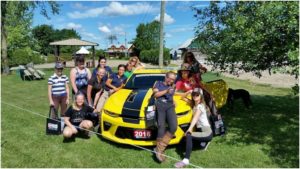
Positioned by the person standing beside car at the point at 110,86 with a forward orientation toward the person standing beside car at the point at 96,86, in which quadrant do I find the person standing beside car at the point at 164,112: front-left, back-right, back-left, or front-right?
back-left

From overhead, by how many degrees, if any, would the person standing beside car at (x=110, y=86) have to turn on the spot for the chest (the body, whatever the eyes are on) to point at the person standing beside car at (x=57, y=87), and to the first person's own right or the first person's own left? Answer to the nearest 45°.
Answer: approximately 90° to the first person's own right

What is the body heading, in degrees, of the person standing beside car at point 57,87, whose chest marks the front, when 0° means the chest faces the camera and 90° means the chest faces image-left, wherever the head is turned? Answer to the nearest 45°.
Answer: approximately 0°

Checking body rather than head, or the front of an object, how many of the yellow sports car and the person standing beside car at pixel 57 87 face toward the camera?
2

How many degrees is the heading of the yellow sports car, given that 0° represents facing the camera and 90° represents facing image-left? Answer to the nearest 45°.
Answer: approximately 0°
